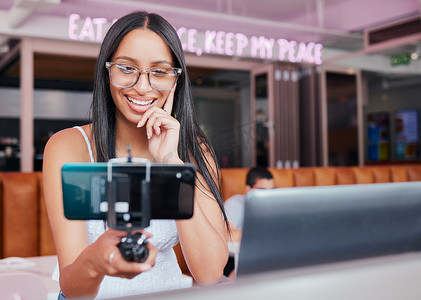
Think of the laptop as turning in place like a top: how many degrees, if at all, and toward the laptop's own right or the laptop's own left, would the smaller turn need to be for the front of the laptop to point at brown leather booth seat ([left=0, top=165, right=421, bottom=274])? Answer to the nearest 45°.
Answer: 0° — it already faces it

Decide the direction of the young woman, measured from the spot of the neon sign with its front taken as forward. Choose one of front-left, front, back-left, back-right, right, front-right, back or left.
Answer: front-right

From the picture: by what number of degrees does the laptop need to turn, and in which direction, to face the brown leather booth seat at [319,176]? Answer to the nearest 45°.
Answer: approximately 45° to its right

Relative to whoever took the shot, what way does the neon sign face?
facing the viewer and to the right of the viewer

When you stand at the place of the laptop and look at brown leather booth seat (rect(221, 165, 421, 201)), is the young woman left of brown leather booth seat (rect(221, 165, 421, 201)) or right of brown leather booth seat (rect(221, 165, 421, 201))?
left

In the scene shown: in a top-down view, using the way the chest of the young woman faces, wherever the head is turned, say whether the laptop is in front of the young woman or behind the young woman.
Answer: in front

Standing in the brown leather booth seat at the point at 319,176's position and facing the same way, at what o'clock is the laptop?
The laptop is roughly at 12 o'clock from the brown leather booth seat.

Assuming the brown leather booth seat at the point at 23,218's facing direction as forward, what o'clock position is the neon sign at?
The neon sign is roughly at 7 o'clock from the brown leather booth seat.

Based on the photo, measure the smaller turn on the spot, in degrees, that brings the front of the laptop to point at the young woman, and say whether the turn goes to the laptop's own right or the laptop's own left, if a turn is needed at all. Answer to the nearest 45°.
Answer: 0° — it already faces them
